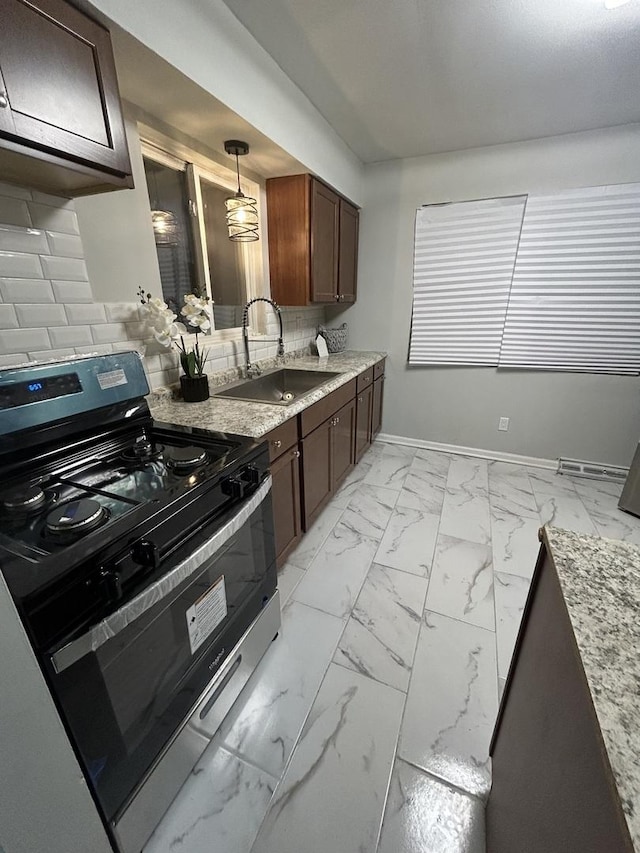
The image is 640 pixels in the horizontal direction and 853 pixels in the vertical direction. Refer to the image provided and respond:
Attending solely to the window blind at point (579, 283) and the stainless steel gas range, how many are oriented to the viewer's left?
0

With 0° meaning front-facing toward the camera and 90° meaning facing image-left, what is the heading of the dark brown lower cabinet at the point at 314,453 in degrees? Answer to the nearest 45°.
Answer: approximately 315°

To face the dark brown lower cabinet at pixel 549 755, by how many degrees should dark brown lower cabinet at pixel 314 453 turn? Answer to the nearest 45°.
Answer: approximately 45° to its right

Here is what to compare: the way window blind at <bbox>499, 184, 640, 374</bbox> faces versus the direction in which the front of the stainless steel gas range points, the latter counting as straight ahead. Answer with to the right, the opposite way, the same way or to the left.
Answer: to the right

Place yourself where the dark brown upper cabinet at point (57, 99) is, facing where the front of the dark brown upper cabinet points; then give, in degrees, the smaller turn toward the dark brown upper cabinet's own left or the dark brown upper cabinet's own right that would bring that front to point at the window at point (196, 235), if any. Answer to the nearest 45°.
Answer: approximately 90° to the dark brown upper cabinet's own left

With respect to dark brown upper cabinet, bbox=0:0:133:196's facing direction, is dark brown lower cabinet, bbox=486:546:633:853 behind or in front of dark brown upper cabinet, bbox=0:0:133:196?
in front

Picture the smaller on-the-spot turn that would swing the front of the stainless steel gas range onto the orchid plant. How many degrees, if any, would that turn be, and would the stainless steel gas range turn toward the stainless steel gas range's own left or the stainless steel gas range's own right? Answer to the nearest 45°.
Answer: approximately 90° to the stainless steel gas range's own left

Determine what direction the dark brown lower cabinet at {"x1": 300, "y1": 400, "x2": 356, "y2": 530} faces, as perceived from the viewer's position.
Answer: facing the viewer and to the right of the viewer

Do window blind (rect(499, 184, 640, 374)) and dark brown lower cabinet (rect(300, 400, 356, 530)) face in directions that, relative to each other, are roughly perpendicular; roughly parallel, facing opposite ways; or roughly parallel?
roughly perpendicular
